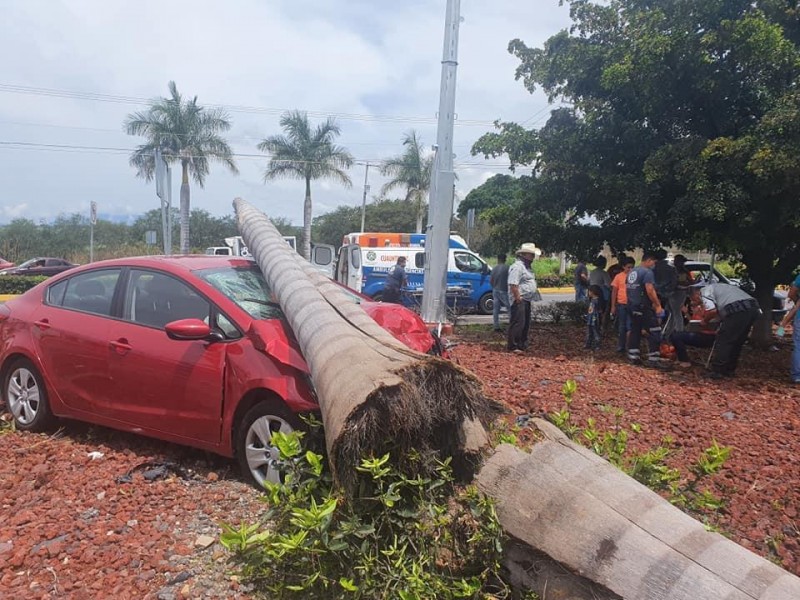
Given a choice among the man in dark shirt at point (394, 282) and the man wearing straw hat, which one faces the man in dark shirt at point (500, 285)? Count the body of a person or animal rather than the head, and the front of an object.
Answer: the man in dark shirt at point (394, 282)

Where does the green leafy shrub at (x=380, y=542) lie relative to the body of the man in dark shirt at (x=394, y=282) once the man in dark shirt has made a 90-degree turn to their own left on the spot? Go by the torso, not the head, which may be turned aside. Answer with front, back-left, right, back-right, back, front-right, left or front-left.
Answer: back

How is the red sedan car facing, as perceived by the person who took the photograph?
facing the viewer and to the right of the viewer

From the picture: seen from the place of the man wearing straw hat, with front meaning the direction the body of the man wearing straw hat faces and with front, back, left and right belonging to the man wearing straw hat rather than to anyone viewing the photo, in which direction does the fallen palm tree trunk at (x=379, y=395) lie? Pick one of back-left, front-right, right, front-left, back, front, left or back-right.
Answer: right

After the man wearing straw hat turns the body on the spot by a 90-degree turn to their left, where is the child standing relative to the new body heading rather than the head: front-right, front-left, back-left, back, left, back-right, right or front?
front-right

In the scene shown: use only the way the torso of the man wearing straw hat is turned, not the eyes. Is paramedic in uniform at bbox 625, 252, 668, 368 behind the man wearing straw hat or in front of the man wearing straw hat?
in front

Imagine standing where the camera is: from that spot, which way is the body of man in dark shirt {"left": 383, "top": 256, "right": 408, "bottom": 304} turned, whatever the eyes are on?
to the viewer's right
